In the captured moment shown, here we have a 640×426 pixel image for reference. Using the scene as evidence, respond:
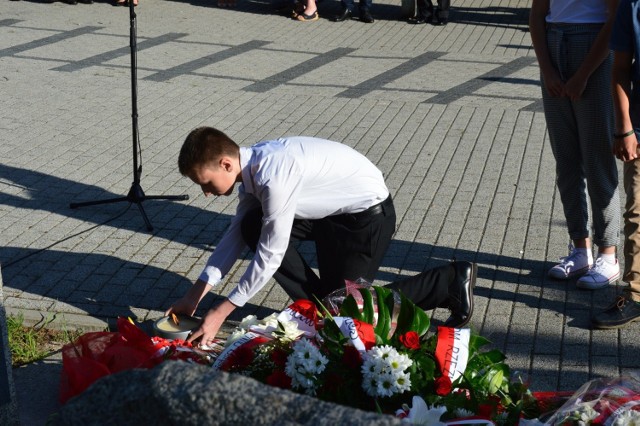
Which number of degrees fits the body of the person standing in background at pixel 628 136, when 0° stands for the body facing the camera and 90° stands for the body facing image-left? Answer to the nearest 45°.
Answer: approximately 45°

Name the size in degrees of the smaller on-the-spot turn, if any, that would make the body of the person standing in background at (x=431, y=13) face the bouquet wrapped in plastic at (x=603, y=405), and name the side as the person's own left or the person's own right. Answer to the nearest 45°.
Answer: approximately 45° to the person's own left

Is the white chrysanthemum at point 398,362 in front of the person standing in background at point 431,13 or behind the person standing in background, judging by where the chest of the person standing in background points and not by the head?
in front

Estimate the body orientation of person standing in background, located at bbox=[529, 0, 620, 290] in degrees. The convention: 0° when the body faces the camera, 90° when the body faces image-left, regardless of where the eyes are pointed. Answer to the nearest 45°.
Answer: approximately 45°

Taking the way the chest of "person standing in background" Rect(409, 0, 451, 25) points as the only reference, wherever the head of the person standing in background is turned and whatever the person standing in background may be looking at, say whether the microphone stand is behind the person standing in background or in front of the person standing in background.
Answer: in front
